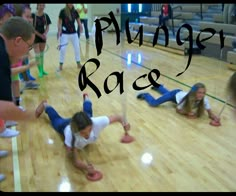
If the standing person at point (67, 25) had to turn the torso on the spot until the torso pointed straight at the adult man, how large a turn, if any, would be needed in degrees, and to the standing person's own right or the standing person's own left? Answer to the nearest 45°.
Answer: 0° — they already face them

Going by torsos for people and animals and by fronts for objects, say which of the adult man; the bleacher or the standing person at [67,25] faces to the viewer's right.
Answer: the adult man

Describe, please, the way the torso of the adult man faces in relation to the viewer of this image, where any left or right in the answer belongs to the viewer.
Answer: facing to the right of the viewer

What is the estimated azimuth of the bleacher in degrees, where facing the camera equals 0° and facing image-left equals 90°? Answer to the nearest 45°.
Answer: approximately 45°

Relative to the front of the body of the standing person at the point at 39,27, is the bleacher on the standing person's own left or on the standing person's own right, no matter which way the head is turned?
on the standing person's own left

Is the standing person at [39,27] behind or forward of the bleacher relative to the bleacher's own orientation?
forward

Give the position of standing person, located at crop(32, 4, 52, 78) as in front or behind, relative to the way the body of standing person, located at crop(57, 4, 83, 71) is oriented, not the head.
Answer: in front
